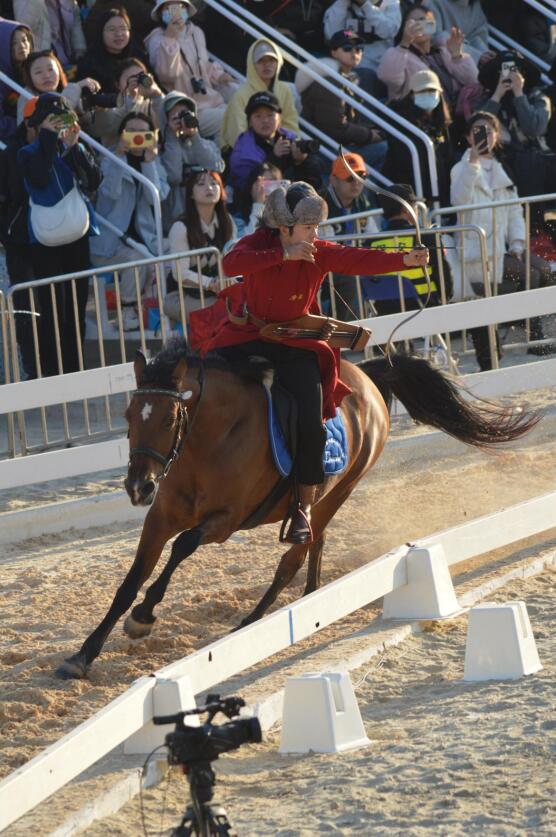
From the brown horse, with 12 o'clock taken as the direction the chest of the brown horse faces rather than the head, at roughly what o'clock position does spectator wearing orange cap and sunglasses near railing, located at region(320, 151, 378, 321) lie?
The spectator wearing orange cap and sunglasses near railing is roughly at 5 o'clock from the brown horse.

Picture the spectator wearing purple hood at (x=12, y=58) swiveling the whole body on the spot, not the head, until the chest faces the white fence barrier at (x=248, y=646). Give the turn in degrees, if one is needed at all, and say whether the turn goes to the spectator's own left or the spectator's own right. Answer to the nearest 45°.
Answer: approximately 45° to the spectator's own right

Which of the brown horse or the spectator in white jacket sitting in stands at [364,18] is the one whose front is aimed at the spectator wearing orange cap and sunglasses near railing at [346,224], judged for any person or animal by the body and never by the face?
the spectator in white jacket sitting in stands at [364,18]

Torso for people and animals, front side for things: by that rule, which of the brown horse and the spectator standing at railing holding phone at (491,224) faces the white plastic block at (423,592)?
the spectator standing at railing holding phone

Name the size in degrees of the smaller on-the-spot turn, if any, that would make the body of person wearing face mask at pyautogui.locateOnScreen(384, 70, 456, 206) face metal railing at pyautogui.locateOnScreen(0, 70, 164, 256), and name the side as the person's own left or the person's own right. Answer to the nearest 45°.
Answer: approximately 45° to the person's own right

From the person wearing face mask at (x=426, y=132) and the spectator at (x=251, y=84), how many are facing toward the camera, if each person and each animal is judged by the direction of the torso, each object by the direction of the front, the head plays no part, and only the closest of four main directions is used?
2

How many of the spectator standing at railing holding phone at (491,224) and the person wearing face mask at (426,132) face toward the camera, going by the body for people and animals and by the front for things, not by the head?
2

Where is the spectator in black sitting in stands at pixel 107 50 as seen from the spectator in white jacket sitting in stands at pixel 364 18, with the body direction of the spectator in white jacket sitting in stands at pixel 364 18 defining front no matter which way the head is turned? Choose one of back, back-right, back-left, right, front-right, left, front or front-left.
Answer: front-right

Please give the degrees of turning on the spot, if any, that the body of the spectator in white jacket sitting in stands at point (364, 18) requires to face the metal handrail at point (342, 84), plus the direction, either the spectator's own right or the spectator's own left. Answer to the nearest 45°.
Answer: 0° — they already face it

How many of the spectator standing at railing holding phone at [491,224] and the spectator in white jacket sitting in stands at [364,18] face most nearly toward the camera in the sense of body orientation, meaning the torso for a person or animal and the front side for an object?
2
